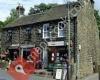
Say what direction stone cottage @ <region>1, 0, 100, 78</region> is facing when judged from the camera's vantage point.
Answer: facing the viewer and to the left of the viewer

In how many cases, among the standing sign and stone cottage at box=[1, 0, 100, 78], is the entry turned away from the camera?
0
